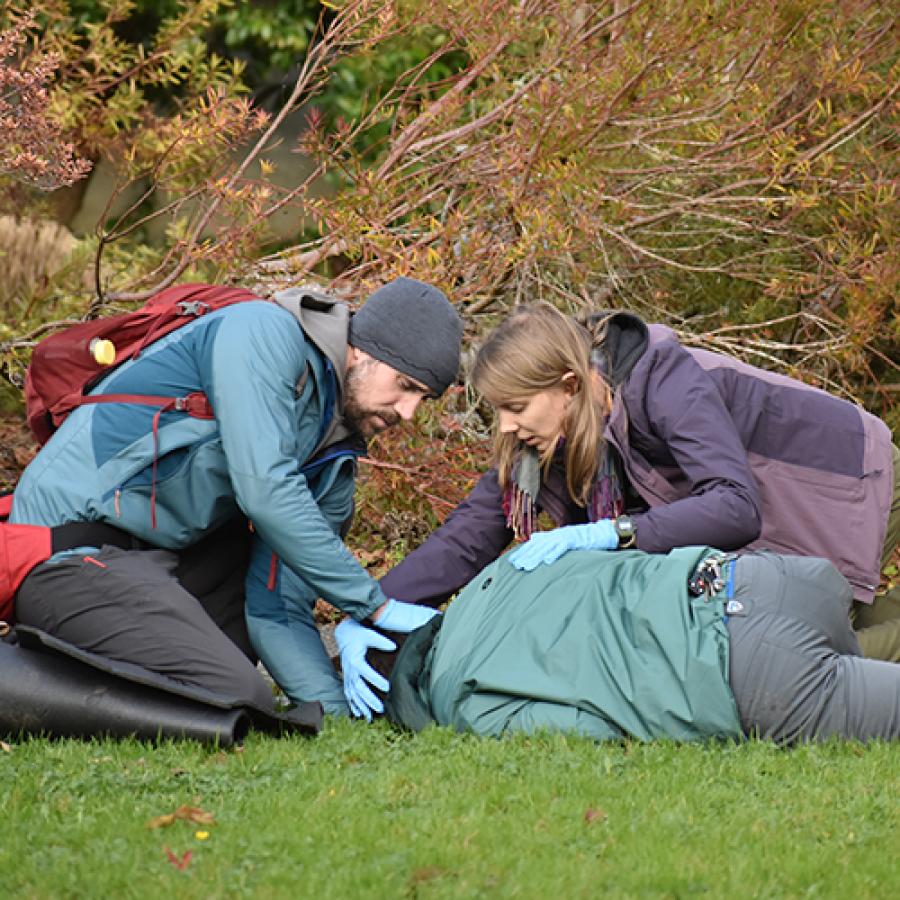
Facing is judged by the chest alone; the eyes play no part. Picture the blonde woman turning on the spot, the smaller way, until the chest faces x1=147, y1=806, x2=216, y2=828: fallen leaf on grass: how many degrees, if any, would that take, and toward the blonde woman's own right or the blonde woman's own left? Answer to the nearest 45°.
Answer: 0° — they already face it

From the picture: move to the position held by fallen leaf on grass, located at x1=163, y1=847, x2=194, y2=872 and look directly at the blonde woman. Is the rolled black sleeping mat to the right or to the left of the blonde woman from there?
left

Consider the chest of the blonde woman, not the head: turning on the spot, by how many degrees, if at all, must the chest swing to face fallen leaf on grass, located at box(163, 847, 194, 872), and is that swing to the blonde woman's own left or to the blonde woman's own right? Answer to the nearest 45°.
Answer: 0° — they already face it

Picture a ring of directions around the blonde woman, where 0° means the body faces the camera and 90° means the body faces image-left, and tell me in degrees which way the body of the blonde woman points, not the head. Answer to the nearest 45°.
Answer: approximately 45°

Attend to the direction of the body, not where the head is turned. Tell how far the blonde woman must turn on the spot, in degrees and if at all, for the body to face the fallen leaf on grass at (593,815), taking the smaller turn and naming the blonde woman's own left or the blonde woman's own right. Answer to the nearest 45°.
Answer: approximately 45° to the blonde woman's own left

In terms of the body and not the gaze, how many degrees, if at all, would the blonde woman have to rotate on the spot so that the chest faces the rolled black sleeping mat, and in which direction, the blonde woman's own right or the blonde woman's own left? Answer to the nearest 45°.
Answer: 0° — they already face it
